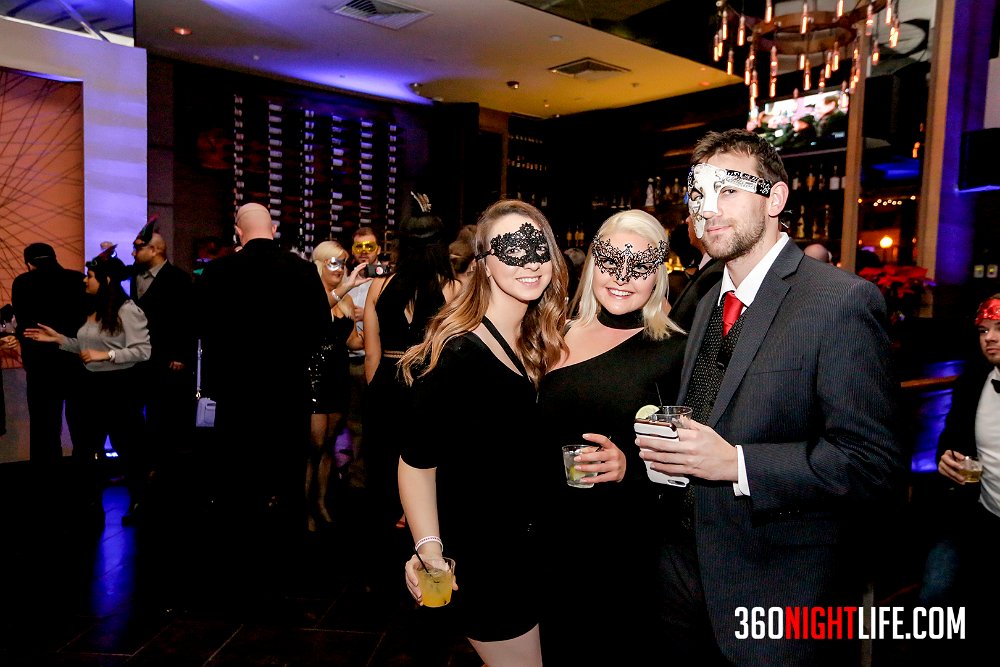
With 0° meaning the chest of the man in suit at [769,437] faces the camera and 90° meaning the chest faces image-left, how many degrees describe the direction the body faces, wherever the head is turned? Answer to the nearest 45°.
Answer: approximately 45°

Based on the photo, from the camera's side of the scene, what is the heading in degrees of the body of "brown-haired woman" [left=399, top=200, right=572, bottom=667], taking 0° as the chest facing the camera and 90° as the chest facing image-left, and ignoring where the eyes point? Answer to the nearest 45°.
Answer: approximately 315°

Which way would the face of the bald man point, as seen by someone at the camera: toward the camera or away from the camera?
away from the camera

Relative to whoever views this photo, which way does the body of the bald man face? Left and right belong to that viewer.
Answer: facing away from the viewer

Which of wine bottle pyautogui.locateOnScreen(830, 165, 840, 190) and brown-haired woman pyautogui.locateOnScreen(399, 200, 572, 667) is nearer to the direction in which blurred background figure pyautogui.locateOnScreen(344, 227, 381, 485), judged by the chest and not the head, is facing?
the brown-haired woman
